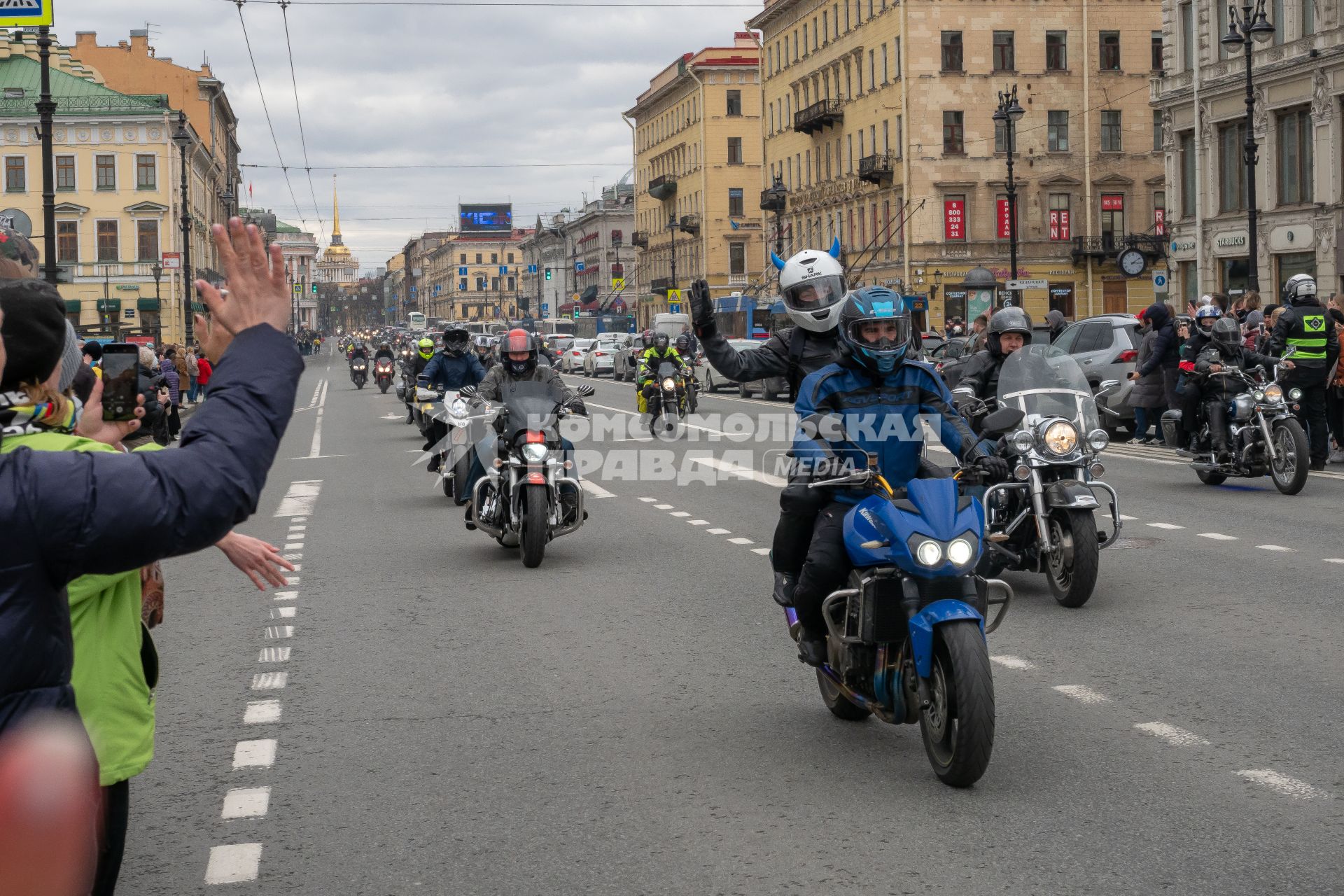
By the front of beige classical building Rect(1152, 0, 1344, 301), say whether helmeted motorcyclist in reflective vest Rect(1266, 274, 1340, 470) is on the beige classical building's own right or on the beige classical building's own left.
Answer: on the beige classical building's own left

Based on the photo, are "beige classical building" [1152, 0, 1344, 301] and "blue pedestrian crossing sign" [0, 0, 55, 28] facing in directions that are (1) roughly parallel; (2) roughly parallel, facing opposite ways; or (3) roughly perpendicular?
roughly perpendicular

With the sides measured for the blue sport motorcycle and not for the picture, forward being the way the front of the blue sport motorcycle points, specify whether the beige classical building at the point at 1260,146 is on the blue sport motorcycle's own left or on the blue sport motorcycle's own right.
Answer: on the blue sport motorcycle's own left

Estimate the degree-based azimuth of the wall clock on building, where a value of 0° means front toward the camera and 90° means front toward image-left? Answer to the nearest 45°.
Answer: approximately 0°

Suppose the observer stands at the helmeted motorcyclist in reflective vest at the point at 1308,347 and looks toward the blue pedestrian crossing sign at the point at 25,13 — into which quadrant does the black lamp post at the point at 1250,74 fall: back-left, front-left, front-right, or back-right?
back-right

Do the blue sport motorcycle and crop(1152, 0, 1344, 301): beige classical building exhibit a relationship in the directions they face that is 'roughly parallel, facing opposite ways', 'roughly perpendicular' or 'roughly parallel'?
roughly perpendicular

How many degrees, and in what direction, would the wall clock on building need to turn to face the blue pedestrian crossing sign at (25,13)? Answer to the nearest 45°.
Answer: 0° — it already faces it

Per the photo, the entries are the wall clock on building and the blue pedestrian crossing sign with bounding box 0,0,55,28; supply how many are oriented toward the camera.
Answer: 2

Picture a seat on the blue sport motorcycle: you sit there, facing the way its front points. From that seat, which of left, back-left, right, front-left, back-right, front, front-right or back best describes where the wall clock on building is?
back-left

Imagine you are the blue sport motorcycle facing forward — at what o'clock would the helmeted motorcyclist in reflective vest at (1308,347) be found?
The helmeted motorcyclist in reflective vest is roughly at 8 o'clock from the blue sport motorcycle.
